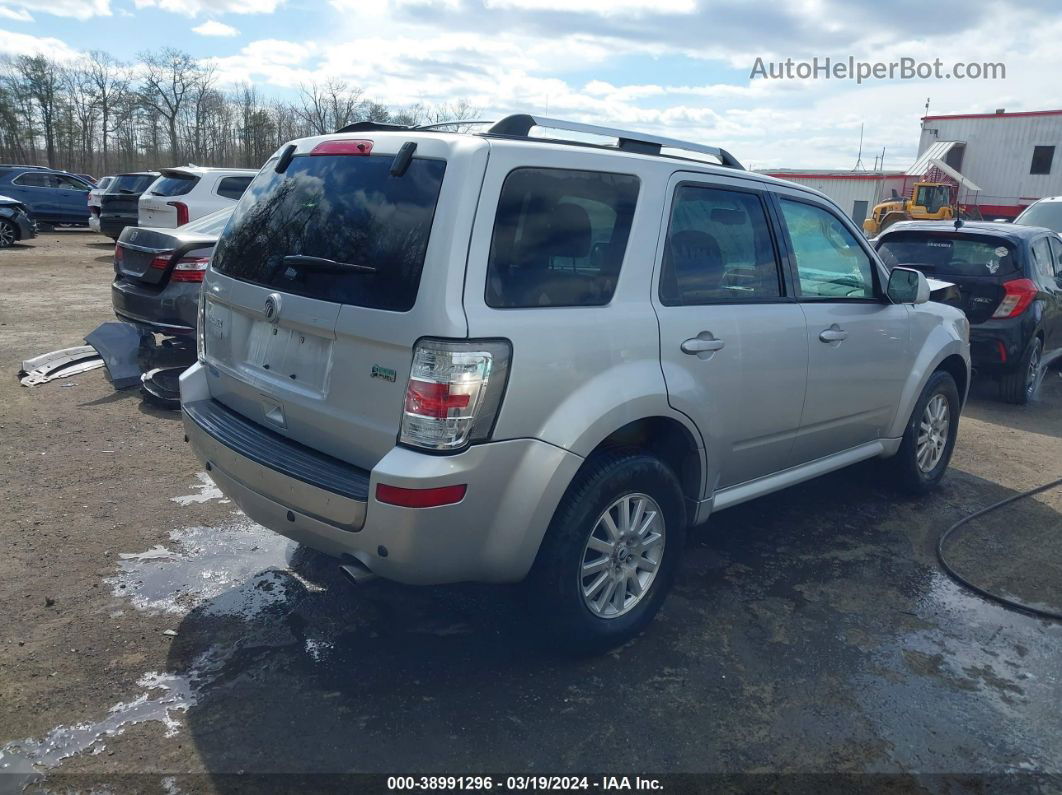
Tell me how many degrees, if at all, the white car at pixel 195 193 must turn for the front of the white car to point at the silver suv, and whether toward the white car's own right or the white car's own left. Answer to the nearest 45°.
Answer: approximately 135° to the white car's own right

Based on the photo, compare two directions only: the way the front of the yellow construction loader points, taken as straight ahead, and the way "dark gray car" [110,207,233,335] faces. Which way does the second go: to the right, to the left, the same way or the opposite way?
to the right

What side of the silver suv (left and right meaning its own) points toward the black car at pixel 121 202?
left

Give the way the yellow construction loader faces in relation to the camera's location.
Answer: facing to the left of the viewer

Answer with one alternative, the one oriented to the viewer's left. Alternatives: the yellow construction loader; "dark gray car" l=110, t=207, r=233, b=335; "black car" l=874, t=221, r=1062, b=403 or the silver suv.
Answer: the yellow construction loader

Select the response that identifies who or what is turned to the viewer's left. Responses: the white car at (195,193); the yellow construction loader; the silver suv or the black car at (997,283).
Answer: the yellow construction loader

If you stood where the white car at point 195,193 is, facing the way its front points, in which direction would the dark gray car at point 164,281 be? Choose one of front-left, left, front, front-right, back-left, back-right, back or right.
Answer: back-right

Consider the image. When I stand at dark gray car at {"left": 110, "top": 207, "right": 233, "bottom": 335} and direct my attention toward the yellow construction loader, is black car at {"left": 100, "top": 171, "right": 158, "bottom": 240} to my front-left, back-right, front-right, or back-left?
front-left

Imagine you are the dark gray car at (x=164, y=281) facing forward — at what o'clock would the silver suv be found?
The silver suv is roughly at 4 o'clock from the dark gray car.

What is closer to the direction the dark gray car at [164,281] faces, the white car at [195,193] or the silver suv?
the white car

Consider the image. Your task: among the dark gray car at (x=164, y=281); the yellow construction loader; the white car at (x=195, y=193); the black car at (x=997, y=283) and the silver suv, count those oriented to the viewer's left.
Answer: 1

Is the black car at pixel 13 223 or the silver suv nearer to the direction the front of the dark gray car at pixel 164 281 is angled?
the black car

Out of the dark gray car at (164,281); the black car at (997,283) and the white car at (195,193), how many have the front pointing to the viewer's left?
0

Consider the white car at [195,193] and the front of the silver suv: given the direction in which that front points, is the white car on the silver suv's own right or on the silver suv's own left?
on the silver suv's own left

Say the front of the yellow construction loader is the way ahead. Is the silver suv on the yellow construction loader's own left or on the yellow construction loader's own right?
on the yellow construction loader's own left

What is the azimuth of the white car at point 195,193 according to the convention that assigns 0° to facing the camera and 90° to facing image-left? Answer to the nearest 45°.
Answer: approximately 225°

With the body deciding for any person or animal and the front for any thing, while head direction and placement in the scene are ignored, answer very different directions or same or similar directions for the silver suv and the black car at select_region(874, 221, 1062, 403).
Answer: same or similar directions

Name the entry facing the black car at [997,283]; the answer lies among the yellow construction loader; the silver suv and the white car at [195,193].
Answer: the silver suv
